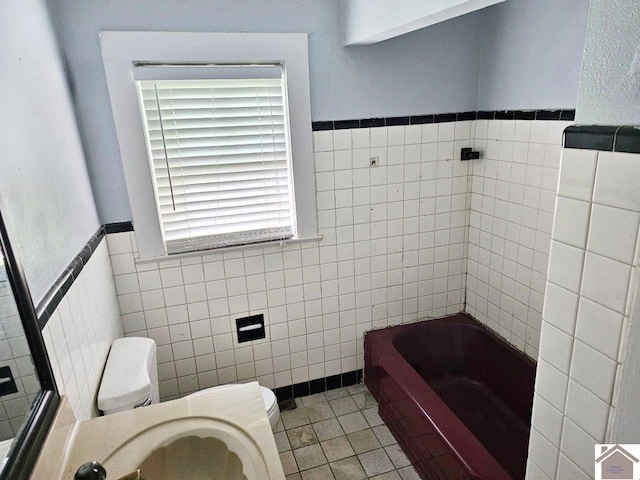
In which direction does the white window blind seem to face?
toward the camera

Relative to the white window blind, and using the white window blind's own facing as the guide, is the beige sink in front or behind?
in front
